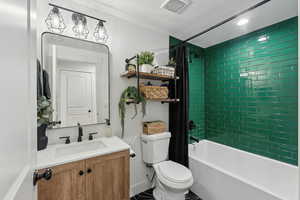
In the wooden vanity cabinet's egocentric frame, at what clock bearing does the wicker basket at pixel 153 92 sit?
The wicker basket is roughly at 10 o'clock from the wooden vanity cabinet.

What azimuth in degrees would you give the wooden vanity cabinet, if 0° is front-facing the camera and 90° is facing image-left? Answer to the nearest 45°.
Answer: approximately 315°

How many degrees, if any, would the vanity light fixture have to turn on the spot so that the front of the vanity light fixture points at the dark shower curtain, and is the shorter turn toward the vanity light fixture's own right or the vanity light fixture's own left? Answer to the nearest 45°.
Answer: approximately 45° to the vanity light fixture's own left

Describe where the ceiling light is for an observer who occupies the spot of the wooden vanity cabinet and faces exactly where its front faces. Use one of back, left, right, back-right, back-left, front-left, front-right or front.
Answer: front-left
